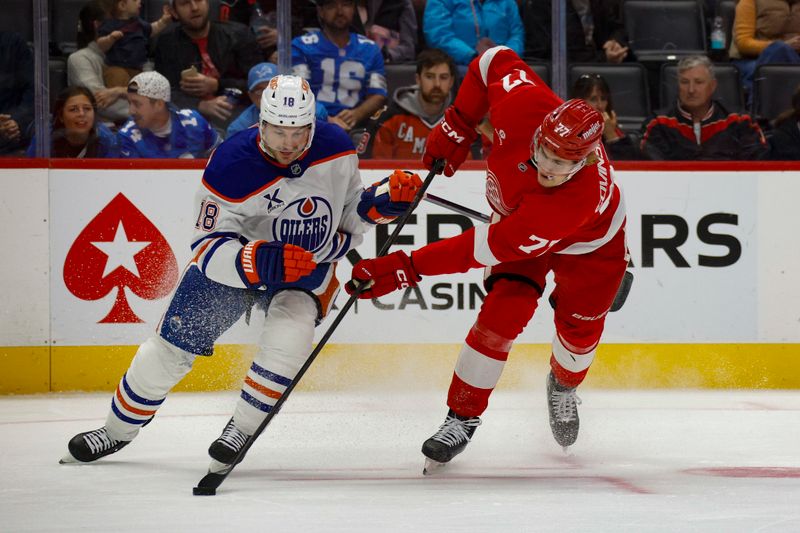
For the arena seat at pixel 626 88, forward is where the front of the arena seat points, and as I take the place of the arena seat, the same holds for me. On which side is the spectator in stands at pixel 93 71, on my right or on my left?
on my right

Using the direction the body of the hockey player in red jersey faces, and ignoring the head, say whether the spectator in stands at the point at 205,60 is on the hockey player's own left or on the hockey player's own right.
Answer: on the hockey player's own right

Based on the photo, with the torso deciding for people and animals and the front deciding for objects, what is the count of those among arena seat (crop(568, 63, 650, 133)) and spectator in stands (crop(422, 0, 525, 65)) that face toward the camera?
2
